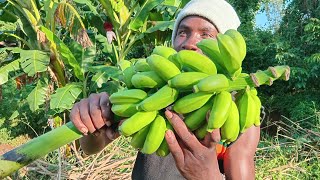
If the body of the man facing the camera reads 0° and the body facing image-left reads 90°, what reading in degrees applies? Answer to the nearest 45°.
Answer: approximately 45°

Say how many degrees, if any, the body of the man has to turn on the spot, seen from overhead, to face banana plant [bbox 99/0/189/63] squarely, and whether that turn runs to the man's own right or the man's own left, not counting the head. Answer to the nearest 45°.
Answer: approximately 135° to the man's own right

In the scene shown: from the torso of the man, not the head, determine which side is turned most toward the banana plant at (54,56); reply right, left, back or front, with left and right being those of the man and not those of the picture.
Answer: back
